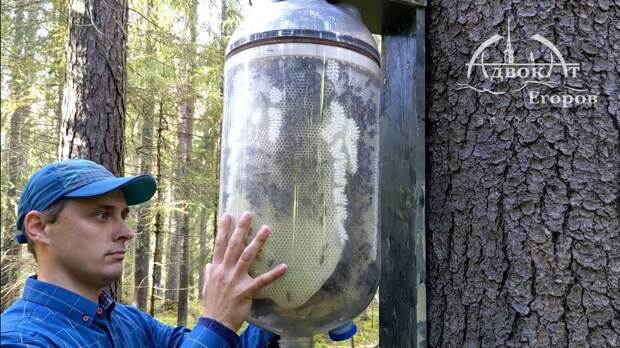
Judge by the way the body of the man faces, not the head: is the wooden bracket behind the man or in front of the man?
in front

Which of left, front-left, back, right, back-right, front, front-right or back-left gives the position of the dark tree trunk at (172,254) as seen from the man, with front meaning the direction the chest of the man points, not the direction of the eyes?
left

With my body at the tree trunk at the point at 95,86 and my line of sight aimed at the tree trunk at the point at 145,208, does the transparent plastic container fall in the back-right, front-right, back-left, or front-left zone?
back-right

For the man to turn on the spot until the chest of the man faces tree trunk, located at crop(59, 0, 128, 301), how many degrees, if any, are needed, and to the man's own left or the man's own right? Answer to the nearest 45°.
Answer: approximately 90° to the man's own left

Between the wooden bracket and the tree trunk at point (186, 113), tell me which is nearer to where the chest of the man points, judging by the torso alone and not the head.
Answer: the wooden bracket

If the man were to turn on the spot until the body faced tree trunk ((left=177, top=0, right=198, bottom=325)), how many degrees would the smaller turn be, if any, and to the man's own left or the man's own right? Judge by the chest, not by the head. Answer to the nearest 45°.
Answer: approximately 90° to the man's own left

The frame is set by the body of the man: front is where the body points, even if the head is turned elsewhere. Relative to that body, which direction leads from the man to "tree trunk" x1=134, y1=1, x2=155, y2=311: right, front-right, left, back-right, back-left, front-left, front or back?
left

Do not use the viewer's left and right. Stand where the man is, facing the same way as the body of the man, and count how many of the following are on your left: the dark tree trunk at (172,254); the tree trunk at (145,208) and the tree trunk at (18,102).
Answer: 3

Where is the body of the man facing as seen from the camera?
to the viewer's right
